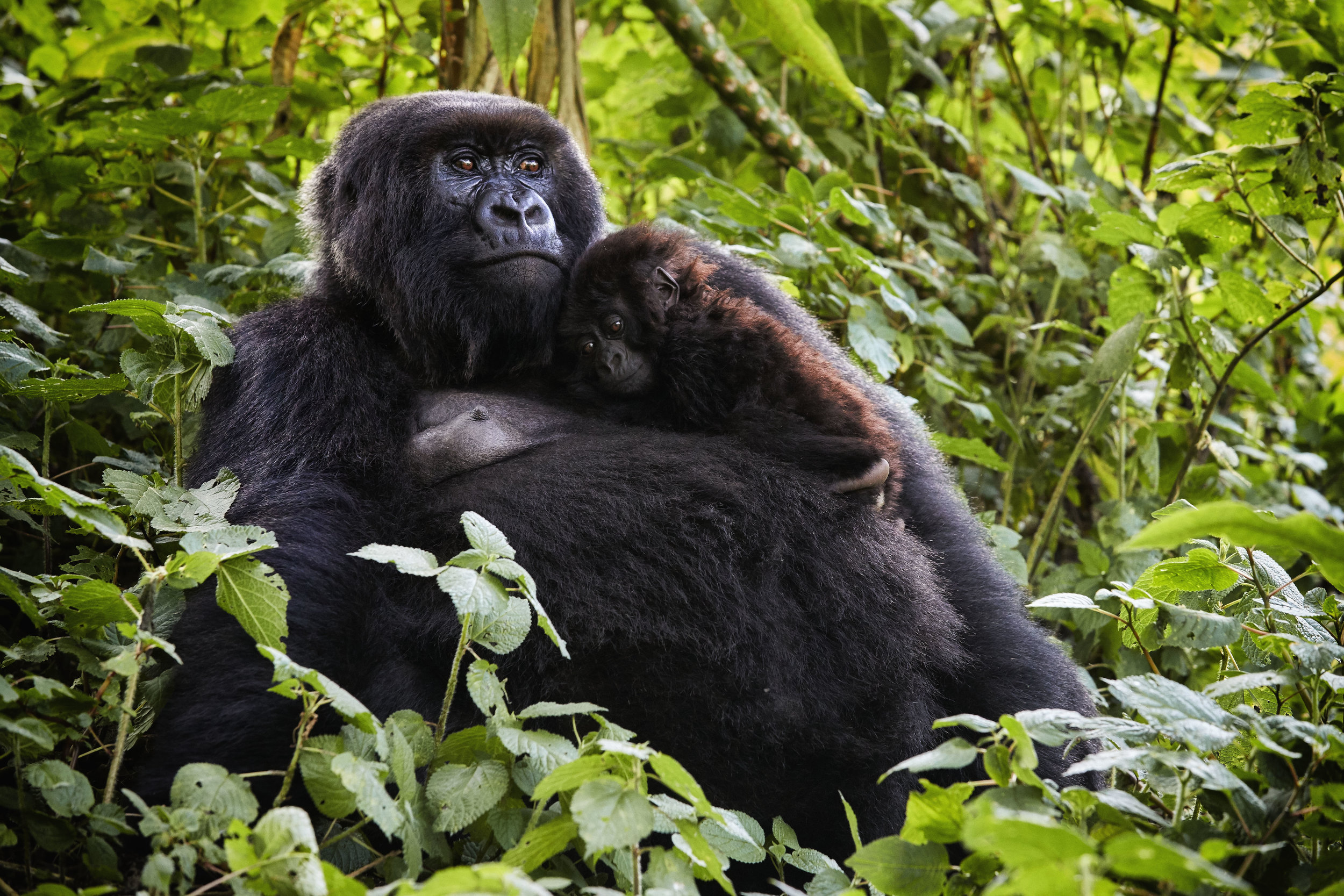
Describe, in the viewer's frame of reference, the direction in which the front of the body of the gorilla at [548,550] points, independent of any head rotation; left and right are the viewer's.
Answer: facing the viewer and to the right of the viewer

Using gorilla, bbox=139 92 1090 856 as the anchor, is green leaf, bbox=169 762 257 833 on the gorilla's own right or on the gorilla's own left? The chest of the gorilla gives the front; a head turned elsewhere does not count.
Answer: on the gorilla's own right

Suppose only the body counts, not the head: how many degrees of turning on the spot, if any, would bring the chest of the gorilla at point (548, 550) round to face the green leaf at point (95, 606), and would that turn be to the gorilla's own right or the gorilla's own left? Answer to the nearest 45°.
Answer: approximately 90° to the gorilla's own right

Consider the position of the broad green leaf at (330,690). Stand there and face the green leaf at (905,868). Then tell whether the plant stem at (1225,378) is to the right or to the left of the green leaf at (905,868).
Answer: left

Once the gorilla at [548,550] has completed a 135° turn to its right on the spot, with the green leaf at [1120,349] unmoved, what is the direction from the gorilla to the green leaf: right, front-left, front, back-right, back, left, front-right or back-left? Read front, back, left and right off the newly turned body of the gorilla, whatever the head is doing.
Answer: back-right

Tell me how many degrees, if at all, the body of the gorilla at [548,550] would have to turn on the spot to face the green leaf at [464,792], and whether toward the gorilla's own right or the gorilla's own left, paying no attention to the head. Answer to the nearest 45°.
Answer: approximately 45° to the gorilla's own right

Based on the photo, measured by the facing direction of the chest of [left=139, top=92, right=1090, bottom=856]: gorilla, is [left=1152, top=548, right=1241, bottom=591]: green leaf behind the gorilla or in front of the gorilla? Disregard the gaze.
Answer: in front

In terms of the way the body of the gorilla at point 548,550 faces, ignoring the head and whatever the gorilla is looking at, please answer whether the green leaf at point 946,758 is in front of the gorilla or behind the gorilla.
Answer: in front

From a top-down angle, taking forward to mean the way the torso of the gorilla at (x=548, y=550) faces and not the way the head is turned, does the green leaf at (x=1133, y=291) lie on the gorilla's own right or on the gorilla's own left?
on the gorilla's own left

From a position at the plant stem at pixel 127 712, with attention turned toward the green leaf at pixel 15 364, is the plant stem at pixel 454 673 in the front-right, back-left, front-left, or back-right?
back-right

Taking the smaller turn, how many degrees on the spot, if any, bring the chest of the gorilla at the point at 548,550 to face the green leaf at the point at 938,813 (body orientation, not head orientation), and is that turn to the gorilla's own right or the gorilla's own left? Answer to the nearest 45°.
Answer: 0° — it already faces it

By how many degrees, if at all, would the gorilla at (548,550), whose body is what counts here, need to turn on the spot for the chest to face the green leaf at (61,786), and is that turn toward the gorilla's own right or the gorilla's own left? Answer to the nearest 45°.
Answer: approximately 90° to the gorilla's own right
